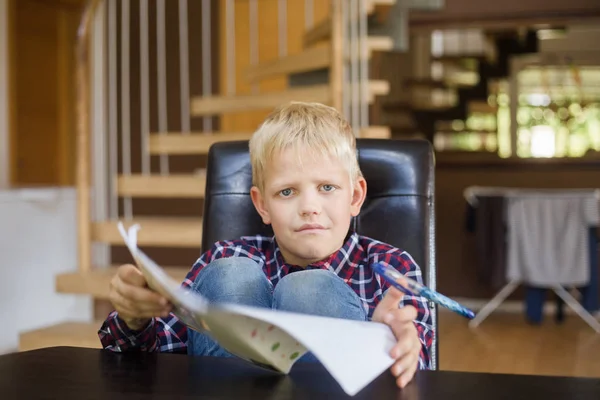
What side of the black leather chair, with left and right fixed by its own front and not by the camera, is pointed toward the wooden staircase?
back

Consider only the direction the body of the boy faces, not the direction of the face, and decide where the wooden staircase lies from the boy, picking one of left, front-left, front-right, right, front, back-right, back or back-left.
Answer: back

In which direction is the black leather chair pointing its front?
toward the camera

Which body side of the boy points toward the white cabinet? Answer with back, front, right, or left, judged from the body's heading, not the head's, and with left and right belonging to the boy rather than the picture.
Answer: back

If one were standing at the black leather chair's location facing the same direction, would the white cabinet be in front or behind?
behind

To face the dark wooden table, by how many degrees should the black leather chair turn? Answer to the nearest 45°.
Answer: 0° — it already faces it

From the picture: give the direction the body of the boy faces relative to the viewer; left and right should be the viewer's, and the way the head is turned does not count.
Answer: facing the viewer
